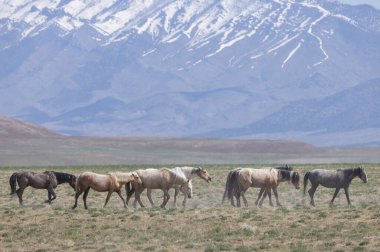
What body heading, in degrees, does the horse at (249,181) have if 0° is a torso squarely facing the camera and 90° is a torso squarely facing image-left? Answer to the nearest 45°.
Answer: approximately 270°

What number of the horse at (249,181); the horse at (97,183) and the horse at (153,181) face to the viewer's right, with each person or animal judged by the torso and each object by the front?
3

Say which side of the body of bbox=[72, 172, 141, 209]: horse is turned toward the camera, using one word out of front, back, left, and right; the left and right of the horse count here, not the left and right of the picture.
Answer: right

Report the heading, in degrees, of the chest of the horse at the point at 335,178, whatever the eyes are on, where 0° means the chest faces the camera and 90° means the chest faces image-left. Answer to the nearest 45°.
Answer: approximately 270°

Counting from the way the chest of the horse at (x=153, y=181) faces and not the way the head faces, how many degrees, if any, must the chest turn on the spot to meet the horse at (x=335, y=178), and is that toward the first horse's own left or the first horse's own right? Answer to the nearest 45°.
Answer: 0° — it already faces it

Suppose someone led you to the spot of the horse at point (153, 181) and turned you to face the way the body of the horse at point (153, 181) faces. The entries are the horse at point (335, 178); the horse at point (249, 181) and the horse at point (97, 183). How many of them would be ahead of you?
2

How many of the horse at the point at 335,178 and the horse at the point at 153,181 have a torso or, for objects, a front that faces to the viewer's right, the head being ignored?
2

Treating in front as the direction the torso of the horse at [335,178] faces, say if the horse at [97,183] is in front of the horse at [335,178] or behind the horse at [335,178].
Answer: behind

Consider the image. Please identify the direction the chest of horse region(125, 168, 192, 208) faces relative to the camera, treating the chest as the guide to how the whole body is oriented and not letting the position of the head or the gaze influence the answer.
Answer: to the viewer's right

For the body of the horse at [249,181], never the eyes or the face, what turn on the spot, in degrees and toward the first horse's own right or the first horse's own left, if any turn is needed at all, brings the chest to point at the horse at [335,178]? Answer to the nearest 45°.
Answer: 0° — it already faces it
